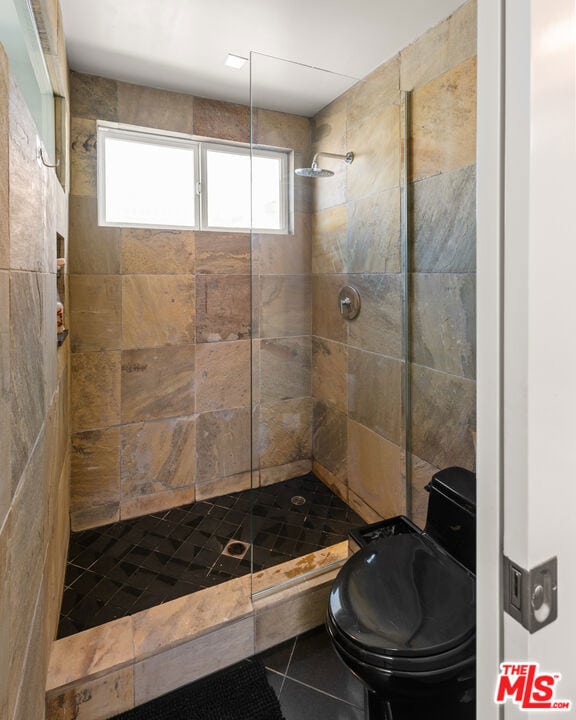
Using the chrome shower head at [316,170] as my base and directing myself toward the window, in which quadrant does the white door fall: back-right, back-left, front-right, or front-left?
back-left

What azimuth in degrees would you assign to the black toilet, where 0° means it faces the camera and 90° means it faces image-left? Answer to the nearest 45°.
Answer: approximately 45°

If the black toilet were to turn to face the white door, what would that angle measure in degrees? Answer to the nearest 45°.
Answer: approximately 45° to its left

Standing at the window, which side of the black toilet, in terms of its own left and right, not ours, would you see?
right

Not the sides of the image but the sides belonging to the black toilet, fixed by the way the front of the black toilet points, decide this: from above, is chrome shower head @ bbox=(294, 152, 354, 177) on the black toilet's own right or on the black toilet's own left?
on the black toilet's own right
